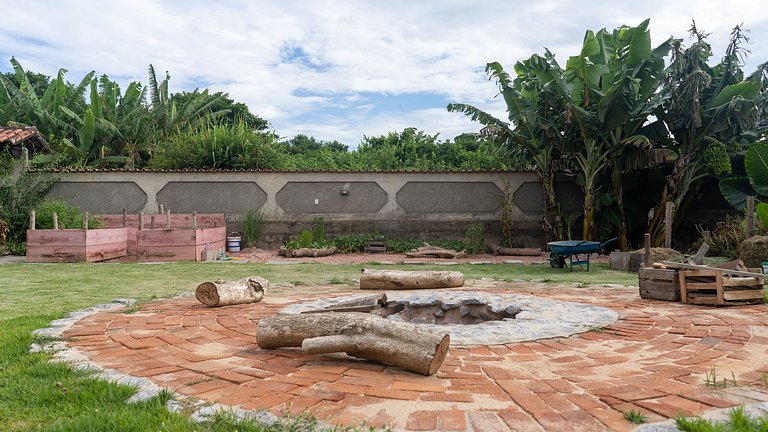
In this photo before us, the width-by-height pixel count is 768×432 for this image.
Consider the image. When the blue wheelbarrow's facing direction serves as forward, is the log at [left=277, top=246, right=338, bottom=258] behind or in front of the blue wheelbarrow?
in front

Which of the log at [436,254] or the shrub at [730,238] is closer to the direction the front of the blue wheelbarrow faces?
the log

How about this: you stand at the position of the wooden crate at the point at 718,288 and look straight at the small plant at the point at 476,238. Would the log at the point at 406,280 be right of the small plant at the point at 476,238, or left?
left

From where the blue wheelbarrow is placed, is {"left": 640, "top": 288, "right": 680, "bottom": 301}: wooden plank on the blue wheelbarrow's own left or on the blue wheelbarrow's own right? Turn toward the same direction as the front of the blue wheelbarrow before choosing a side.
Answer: on the blue wheelbarrow's own left

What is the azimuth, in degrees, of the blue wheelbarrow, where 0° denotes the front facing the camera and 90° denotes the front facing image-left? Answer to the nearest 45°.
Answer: approximately 90°

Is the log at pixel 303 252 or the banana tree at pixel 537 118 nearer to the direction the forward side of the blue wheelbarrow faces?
the log

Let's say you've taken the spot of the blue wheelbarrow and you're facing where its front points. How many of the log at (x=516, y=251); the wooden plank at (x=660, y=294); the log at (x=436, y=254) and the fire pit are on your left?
2

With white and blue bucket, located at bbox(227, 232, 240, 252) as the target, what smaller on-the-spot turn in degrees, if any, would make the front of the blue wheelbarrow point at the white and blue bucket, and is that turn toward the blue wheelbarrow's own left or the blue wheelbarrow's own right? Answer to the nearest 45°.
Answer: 0° — it already faces it

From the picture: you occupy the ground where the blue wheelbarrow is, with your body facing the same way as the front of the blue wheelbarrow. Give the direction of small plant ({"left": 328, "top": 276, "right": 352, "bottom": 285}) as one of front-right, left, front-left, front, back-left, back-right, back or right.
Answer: front-left

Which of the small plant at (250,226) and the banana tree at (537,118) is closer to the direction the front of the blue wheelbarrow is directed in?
the small plant
